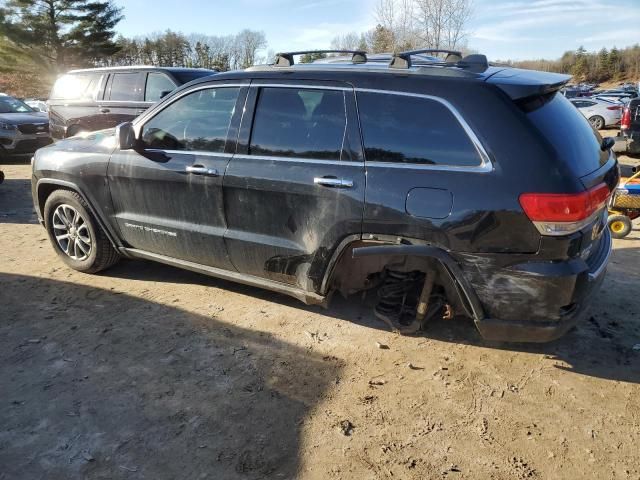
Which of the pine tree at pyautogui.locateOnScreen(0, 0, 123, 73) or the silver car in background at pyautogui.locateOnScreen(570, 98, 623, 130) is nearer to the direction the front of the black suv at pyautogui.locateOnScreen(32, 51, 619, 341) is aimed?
the pine tree

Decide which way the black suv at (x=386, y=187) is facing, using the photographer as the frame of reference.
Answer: facing away from the viewer and to the left of the viewer

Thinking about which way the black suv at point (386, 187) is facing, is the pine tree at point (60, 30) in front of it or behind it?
in front

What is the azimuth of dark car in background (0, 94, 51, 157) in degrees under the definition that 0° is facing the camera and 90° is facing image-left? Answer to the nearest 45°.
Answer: approximately 315°

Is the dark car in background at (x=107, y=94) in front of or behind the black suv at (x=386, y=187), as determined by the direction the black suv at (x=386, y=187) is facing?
in front

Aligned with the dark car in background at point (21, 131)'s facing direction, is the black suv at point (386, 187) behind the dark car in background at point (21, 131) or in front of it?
in front

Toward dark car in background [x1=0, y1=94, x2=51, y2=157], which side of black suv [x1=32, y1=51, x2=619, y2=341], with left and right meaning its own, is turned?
front

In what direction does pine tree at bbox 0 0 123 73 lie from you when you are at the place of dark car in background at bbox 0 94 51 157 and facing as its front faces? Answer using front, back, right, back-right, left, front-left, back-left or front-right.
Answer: back-left

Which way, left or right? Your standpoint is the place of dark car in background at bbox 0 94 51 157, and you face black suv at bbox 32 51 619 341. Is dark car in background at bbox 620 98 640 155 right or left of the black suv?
left
